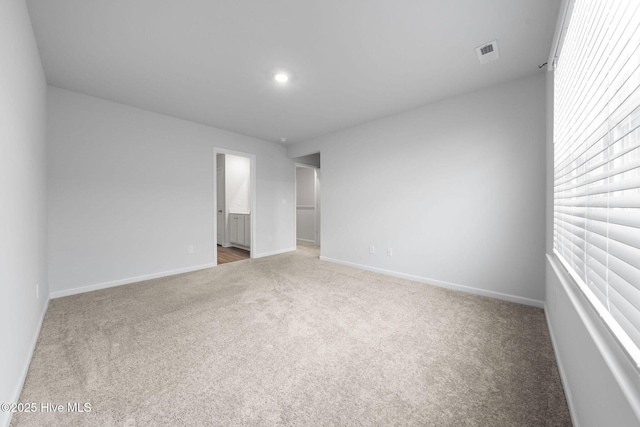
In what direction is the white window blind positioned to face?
to the viewer's left

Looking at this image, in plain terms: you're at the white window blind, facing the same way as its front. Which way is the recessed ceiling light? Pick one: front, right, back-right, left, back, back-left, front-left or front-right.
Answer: front

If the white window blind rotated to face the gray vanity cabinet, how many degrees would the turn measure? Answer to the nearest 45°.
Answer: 0° — it already faces it

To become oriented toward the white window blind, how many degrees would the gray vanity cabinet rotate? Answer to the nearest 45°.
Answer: approximately 45° to its left

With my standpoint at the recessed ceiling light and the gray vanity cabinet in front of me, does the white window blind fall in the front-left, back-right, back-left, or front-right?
back-right

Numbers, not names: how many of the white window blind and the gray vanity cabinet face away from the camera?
0

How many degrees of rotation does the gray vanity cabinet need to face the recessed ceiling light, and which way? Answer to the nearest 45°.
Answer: approximately 45° to its left

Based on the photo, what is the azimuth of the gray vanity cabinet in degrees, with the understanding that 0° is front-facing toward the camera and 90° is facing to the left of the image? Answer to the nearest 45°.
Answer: approximately 45°
